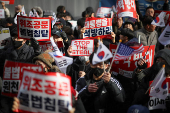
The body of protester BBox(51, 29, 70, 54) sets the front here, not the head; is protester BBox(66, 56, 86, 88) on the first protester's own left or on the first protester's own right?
on the first protester's own left

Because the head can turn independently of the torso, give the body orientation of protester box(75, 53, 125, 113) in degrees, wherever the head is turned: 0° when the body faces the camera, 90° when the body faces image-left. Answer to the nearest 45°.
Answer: approximately 0°

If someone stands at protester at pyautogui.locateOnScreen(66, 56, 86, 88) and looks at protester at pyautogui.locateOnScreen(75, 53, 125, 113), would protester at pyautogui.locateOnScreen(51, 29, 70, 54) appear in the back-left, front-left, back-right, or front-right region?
back-right

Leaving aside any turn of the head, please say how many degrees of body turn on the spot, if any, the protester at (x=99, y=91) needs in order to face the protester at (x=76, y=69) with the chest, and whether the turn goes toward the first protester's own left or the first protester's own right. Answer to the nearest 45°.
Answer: approximately 180°

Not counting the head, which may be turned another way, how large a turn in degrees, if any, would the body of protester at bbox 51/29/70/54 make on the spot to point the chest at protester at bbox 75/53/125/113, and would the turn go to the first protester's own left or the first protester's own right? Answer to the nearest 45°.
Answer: approximately 45° to the first protester's own left

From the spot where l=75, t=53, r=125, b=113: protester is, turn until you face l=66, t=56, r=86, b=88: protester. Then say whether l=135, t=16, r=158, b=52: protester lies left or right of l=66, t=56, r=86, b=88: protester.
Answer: right

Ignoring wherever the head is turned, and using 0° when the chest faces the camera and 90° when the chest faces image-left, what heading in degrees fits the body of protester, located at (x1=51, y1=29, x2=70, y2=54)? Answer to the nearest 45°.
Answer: approximately 45°

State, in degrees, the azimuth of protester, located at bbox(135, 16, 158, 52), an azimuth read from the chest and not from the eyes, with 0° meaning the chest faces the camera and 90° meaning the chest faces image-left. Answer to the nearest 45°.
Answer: approximately 315°

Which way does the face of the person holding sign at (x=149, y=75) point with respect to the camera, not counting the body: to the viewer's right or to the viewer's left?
to the viewer's left
